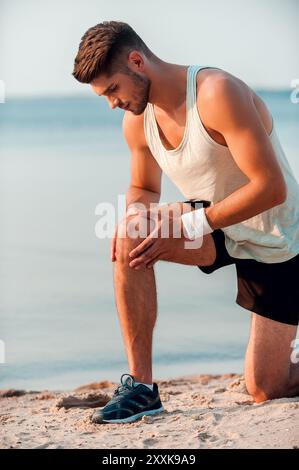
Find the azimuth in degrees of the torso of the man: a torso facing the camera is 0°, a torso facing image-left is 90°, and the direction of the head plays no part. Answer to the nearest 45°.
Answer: approximately 45°
